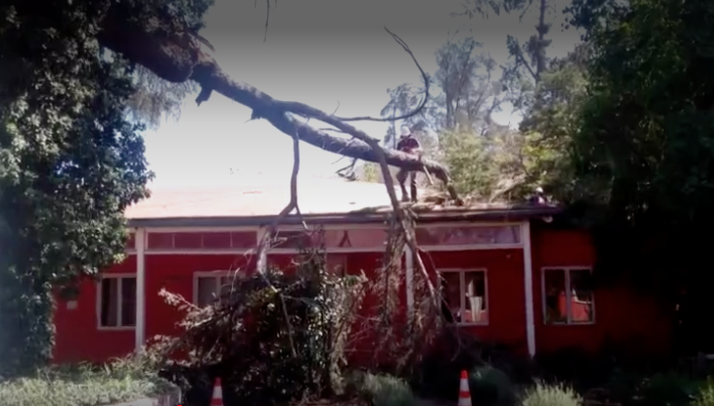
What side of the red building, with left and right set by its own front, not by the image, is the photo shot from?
front

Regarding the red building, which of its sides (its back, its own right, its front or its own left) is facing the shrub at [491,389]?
front

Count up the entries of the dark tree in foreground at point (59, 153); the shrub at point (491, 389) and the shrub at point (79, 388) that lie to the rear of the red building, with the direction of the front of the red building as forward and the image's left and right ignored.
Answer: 0

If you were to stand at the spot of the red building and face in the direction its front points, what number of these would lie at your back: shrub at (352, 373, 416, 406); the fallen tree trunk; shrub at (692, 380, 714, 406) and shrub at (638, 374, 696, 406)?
0

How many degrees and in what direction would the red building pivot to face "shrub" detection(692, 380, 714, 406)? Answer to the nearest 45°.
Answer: approximately 45° to its left

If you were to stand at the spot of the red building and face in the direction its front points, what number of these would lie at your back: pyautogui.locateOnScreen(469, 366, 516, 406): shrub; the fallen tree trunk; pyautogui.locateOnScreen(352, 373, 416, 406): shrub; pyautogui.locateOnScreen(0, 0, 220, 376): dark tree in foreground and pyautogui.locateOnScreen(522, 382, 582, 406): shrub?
0

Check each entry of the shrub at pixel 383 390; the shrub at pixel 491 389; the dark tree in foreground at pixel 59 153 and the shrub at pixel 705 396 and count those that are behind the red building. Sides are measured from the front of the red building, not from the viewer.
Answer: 0

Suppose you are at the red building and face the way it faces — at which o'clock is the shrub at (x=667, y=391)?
The shrub is roughly at 11 o'clock from the red building.

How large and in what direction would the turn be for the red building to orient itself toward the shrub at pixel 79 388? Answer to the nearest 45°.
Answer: approximately 45° to its right

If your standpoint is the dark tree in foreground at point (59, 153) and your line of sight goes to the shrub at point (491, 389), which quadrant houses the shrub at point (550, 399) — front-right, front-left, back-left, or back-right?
front-right

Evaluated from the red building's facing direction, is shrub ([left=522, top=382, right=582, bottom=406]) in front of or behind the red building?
in front

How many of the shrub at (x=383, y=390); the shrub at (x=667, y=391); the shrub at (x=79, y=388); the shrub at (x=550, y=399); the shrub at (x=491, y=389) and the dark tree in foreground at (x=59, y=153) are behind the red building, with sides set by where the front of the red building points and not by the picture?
0

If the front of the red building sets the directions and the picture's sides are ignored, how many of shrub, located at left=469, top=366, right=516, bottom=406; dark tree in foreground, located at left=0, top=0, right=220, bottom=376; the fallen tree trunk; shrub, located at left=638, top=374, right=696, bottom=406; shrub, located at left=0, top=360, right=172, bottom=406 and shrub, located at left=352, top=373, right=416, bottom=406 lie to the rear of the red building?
0

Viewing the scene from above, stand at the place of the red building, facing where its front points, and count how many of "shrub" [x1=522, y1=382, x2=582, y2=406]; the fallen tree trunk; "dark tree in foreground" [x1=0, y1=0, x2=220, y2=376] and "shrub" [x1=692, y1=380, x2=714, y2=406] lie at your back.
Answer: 0
